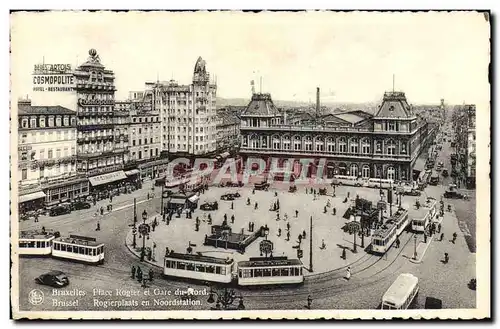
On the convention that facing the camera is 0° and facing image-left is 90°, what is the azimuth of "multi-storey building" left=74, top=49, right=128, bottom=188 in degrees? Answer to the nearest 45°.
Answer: approximately 315°

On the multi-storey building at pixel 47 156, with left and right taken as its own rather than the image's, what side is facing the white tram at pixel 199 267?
front

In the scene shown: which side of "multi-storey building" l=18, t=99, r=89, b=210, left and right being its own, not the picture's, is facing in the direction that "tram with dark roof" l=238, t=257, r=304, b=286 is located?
front

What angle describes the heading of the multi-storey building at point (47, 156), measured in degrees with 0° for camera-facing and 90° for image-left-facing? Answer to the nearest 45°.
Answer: approximately 315°

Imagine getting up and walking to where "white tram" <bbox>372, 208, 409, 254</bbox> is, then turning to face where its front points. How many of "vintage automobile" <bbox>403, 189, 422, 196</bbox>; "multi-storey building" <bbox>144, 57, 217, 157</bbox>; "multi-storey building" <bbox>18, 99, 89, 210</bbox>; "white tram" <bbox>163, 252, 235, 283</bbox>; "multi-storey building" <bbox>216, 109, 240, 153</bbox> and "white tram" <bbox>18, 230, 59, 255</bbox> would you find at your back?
1

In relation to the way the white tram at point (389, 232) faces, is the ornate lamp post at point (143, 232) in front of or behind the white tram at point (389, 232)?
in front
